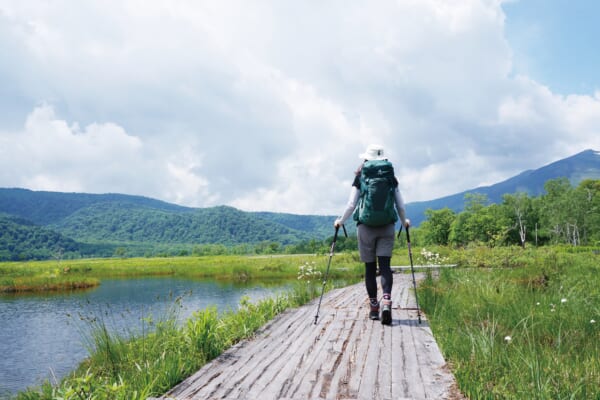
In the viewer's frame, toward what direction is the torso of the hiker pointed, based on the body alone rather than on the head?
away from the camera
